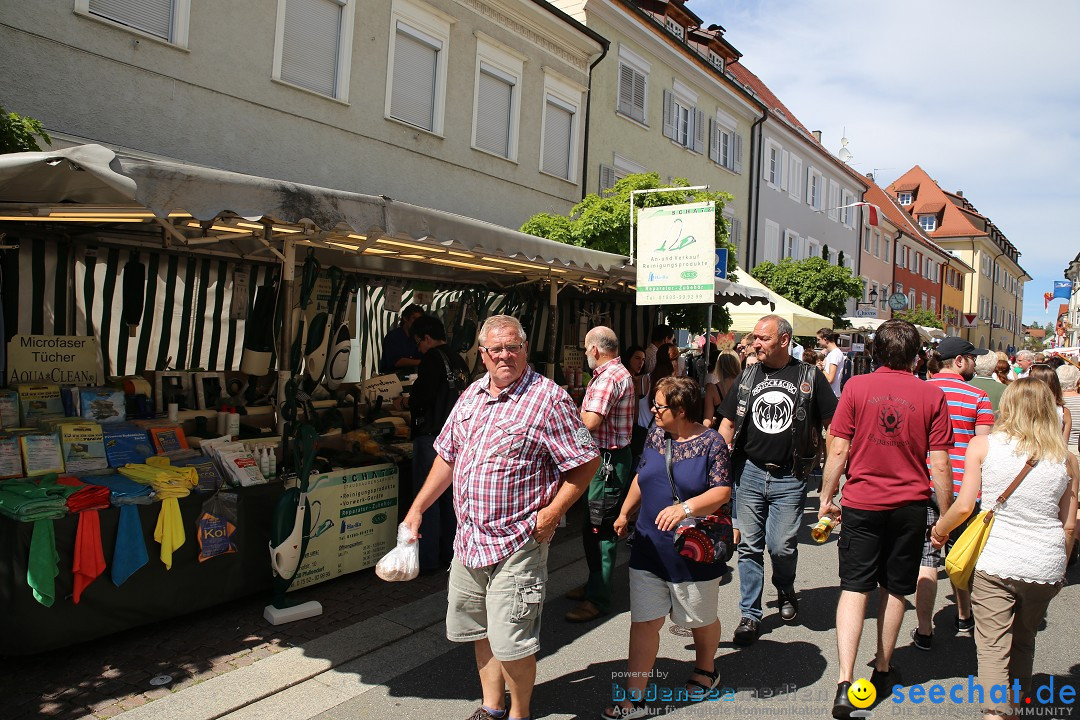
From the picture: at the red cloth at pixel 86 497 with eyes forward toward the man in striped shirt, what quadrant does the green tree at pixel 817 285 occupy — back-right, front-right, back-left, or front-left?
front-left

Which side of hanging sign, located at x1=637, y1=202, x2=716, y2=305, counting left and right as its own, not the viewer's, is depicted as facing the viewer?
front

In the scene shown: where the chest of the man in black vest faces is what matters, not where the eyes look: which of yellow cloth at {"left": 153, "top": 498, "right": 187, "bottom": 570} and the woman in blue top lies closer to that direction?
the woman in blue top

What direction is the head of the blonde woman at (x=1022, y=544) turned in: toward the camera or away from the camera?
away from the camera

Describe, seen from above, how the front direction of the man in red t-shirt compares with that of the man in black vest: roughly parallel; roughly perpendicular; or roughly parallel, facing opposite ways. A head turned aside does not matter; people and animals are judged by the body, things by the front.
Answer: roughly parallel, facing opposite ways

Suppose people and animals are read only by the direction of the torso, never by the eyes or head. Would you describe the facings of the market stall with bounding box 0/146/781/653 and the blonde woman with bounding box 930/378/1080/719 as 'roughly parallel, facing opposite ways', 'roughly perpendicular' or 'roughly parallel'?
roughly perpendicular

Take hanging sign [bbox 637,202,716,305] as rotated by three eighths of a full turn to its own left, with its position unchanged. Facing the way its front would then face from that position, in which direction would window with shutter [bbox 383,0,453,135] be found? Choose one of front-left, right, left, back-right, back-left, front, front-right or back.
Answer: left

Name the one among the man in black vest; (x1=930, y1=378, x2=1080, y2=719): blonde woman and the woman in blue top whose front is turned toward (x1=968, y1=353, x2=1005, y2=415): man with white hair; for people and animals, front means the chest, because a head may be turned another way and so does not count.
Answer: the blonde woman

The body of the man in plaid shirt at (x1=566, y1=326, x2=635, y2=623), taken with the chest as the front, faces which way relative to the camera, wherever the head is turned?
to the viewer's left

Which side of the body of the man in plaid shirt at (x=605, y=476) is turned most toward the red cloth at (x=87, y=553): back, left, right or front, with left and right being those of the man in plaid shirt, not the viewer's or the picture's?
front

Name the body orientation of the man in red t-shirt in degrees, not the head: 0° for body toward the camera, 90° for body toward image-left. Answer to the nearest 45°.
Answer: approximately 180°

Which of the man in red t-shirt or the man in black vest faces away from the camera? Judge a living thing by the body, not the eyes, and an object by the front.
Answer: the man in red t-shirt

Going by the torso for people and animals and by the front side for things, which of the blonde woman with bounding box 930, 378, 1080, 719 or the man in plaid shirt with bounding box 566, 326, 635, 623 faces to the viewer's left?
the man in plaid shirt

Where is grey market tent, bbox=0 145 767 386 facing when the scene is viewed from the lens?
facing the viewer and to the right of the viewer

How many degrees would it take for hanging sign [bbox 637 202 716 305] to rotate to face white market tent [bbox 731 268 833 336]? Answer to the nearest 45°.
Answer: approximately 180°

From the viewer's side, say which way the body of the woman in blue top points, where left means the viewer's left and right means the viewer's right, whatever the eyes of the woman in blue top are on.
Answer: facing the viewer and to the left of the viewer

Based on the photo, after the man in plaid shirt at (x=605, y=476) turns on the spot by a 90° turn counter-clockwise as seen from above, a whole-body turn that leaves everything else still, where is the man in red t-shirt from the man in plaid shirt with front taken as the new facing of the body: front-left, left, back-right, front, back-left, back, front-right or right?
front-left

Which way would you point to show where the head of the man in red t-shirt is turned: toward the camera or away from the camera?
away from the camera

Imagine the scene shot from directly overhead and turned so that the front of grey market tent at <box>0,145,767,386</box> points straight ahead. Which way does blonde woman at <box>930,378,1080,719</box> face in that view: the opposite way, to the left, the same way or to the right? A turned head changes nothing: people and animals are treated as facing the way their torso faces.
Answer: to the left

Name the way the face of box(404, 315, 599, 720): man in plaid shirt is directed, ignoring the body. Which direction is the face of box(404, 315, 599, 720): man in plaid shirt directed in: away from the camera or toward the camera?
toward the camera
